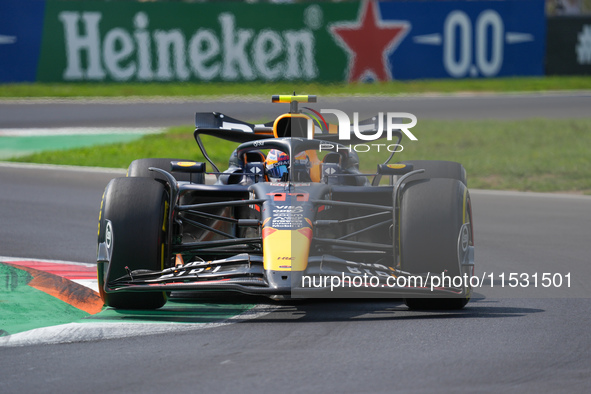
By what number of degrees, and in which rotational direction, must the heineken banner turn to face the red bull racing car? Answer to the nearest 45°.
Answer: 0° — it already faces it

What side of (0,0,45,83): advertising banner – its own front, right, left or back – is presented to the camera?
front

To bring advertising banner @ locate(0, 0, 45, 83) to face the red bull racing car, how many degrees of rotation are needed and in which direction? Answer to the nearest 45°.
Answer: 0° — it already faces it

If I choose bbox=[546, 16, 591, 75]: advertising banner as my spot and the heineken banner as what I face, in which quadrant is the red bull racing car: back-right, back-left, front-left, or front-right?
front-left

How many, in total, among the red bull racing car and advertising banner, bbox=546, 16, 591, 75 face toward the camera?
2

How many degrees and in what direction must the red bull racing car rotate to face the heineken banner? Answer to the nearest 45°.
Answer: approximately 180°

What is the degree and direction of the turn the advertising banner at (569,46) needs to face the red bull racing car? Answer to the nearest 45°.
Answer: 0° — it already faces it

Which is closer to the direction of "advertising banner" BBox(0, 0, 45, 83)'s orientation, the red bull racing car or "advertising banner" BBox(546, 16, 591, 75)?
the red bull racing car

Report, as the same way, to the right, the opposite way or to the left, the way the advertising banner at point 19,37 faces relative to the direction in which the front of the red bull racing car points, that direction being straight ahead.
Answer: the same way

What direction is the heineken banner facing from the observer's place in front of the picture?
facing the viewer

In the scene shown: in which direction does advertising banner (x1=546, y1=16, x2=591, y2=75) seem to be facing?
toward the camera

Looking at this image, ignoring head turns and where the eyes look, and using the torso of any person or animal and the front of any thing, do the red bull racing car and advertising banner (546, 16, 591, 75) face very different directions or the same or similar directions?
same or similar directions
